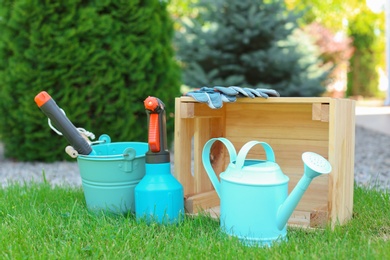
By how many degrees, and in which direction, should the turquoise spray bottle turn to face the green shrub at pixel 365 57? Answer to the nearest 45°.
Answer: approximately 180°

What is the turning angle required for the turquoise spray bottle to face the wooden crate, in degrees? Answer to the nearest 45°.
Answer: approximately 135° to its left

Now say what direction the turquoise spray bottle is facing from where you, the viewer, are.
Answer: facing the viewer and to the left of the viewer
